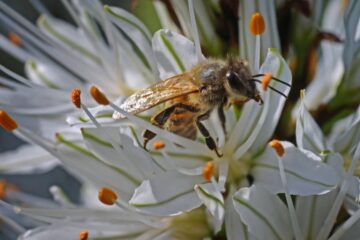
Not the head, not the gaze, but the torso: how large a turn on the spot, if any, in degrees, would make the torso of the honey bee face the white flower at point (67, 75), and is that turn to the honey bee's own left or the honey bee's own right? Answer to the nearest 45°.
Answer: approximately 135° to the honey bee's own left

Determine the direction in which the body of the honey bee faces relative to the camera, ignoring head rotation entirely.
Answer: to the viewer's right
